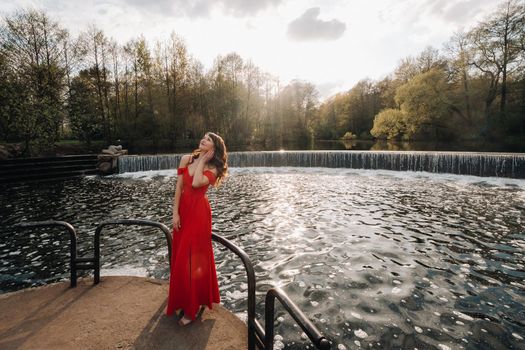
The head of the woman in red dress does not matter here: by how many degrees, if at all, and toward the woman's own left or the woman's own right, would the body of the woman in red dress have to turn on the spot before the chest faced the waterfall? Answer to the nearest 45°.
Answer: approximately 180°

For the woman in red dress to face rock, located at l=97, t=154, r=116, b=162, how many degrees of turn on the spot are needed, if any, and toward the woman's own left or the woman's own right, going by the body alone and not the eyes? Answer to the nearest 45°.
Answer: approximately 135° to the woman's own right

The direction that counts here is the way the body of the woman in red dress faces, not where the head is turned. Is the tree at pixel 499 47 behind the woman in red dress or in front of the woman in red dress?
behind

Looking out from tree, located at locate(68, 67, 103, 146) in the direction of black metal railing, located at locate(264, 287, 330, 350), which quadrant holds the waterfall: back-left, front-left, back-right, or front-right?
front-left

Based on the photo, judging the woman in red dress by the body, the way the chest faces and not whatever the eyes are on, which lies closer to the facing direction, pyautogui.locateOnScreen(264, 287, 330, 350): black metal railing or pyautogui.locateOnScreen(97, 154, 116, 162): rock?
the black metal railing

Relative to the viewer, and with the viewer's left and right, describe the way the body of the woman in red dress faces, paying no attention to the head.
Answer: facing the viewer and to the left of the viewer

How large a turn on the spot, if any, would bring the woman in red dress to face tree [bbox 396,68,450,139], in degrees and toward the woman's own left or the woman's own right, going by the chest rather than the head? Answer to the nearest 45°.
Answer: approximately 180°

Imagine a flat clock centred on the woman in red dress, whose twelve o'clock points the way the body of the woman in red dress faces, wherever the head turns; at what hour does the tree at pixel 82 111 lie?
The tree is roughly at 4 o'clock from the woman in red dress.

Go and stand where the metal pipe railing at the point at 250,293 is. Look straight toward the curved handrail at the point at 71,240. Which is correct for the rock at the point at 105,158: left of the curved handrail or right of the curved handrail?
right

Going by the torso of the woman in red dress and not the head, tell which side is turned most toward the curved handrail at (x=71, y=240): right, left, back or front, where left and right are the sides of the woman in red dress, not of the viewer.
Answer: right
